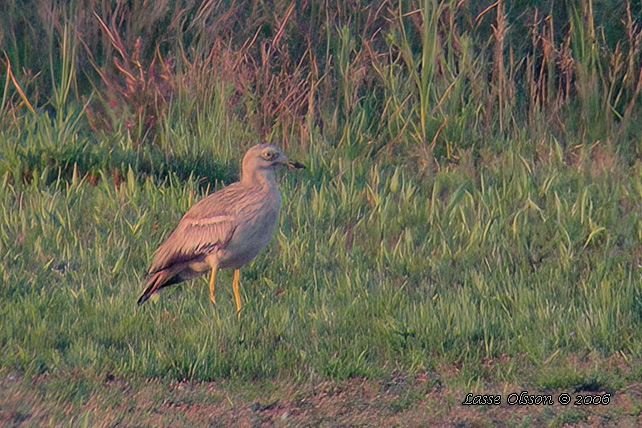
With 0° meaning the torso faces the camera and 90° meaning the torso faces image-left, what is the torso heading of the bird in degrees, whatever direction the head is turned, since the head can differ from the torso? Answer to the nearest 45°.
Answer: approximately 270°
